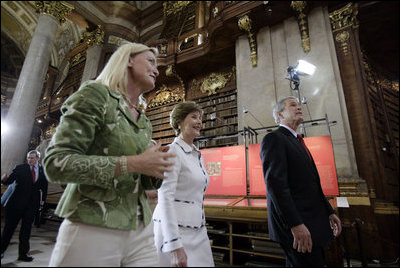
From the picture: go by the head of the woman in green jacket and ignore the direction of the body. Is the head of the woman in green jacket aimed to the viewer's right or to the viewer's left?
to the viewer's right

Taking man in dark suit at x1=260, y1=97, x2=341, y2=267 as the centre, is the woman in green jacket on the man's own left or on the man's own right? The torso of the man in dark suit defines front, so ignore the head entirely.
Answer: on the man's own right

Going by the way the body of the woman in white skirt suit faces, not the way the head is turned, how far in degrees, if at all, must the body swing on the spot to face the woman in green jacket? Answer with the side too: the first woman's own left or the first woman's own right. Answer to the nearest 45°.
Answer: approximately 135° to the first woman's own right
